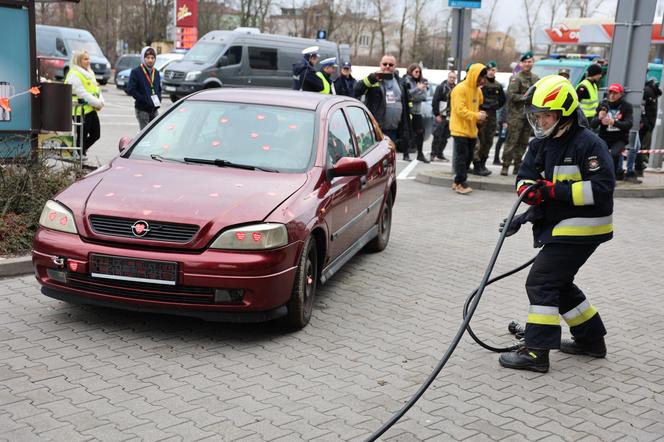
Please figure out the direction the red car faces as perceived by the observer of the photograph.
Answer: facing the viewer and to the left of the viewer

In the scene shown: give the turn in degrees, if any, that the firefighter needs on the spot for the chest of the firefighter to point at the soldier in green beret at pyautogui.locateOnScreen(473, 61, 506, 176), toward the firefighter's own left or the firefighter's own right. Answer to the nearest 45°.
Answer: approximately 135° to the firefighter's own right

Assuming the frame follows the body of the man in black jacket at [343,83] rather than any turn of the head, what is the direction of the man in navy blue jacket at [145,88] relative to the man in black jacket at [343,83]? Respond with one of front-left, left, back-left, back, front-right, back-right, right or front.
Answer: front-right

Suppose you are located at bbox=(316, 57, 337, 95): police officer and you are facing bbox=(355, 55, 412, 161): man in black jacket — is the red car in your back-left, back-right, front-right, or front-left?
front-right

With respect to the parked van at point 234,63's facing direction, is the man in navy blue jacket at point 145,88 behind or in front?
in front

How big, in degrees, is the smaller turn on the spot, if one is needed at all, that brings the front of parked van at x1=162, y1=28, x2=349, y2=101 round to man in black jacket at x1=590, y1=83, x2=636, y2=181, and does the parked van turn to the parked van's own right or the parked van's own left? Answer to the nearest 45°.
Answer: approximately 90° to the parked van's own left

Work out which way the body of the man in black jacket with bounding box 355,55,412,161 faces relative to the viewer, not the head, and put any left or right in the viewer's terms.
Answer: facing the viewer

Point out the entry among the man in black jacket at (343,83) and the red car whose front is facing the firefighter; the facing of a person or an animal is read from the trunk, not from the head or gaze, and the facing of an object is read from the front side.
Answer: the man in black jacket

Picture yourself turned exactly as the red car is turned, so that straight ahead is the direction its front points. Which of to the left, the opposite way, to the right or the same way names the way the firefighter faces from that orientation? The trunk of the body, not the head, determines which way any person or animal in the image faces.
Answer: the same way

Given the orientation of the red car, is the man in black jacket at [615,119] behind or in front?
behind

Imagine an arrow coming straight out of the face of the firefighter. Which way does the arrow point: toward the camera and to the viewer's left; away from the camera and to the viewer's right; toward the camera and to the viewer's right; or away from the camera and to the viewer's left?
toward the camera and to the viewer's left

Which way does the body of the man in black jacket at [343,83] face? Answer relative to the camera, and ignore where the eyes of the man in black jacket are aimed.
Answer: toward the camera

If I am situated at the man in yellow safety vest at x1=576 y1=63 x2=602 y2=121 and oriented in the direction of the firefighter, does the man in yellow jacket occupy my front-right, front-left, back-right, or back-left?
front-right

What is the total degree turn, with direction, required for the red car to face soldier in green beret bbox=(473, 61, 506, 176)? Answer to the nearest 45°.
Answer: approximately 180°

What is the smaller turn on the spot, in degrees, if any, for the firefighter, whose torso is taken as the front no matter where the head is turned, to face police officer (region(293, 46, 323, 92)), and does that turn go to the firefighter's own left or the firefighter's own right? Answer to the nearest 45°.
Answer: approximately 90° to the firefighter's own right

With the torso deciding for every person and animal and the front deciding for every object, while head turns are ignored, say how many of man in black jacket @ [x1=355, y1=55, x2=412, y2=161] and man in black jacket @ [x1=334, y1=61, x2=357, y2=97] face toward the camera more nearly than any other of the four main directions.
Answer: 2

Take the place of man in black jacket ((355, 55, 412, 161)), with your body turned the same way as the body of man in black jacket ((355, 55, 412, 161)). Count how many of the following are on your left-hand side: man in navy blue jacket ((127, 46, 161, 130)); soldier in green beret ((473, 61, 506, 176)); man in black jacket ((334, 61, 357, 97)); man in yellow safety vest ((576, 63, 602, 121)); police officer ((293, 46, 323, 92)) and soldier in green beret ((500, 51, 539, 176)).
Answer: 3

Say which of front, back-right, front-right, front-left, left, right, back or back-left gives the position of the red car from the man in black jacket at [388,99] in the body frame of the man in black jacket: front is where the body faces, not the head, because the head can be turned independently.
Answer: front

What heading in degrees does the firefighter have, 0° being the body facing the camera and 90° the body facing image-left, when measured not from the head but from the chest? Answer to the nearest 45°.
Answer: approximately 45°
